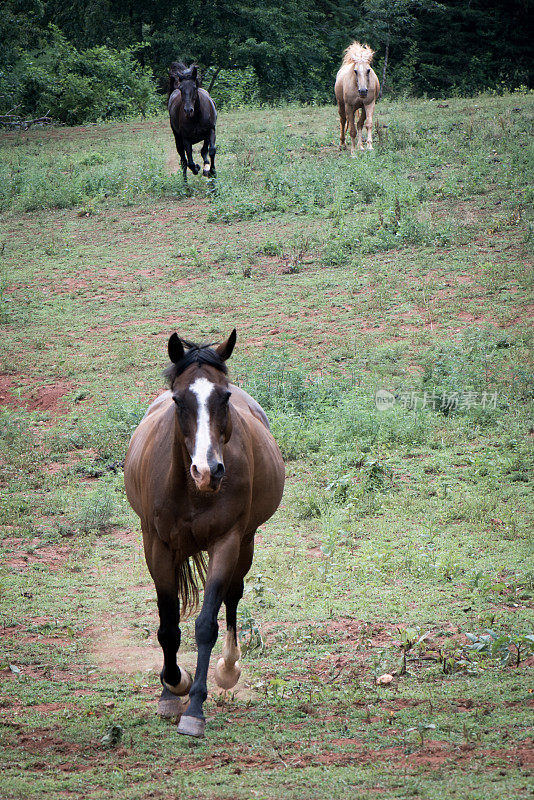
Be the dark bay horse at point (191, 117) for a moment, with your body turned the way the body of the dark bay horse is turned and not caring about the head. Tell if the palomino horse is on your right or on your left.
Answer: on your left

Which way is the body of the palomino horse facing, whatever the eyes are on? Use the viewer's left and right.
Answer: facing the viewer

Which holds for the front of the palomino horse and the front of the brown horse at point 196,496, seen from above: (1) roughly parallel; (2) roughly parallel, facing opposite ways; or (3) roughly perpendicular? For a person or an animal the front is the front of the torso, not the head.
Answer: roughly parallel

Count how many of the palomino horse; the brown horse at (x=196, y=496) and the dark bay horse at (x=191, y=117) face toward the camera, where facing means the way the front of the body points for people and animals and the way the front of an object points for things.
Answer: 3

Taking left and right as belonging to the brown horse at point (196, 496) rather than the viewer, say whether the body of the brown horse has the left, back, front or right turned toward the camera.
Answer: front

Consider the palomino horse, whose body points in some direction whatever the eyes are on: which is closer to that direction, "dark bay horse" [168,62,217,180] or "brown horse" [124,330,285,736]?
the brown horse

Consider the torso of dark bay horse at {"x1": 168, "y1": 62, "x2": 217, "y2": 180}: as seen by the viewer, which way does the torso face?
toward the camera

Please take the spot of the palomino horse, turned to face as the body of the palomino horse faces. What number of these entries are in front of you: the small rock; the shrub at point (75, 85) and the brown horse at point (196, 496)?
2

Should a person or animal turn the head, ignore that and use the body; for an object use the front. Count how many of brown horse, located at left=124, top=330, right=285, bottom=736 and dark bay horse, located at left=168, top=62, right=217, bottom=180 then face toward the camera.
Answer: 2

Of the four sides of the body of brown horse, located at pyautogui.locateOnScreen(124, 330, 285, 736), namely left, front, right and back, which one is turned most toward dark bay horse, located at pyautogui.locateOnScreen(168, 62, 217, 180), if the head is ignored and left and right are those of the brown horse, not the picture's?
back
